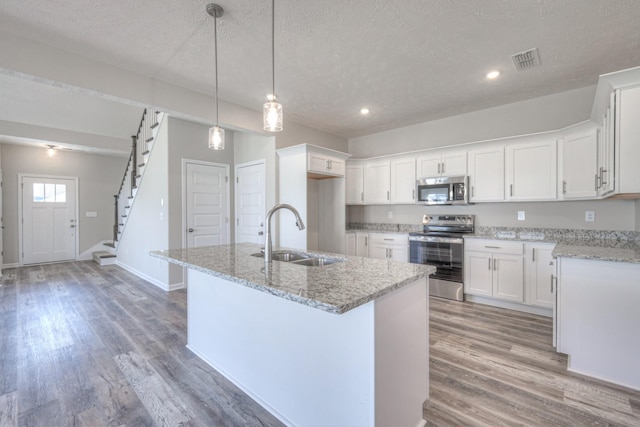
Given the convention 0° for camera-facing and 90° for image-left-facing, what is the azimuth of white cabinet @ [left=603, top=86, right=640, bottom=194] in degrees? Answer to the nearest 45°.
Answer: approximately 90°

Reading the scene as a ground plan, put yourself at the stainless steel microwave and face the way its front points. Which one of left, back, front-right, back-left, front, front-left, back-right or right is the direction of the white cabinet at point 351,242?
right

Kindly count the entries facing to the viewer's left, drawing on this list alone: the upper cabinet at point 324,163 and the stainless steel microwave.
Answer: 0

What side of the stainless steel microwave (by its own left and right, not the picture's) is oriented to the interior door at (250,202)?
right

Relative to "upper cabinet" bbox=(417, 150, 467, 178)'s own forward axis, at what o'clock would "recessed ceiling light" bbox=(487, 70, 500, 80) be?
The recessed ceiling light is roughly at 11 o'clock from the upper cabinet.

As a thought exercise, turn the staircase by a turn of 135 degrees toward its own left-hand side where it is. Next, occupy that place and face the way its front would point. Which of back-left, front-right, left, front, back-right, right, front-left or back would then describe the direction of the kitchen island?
front

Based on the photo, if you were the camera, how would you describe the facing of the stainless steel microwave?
facing the viewer

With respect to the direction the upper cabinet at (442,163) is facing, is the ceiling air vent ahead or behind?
ahead

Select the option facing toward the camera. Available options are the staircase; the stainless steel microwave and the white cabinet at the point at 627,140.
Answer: the stainless steel microwave

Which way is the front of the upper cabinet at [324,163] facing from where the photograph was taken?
facing the viewer and to the right of the viewer

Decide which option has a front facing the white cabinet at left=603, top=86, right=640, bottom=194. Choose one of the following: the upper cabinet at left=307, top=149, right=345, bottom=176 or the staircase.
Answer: the upper cabinet

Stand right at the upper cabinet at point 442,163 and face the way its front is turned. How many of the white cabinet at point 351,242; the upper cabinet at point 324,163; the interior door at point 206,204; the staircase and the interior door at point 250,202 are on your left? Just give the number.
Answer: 0

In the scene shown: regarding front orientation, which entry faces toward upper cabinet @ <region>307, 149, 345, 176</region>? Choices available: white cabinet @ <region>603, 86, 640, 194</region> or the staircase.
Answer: the white cabinet

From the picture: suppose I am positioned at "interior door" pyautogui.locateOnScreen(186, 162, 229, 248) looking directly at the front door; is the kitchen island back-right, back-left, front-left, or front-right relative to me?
back-left
